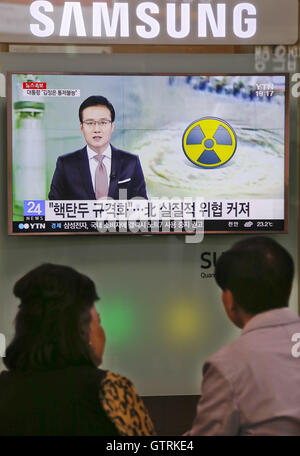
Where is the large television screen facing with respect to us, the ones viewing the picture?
facing the viewer

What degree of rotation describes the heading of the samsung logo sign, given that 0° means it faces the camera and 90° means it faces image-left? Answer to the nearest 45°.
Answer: approximately 0°

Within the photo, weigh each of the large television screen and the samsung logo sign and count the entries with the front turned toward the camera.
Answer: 2

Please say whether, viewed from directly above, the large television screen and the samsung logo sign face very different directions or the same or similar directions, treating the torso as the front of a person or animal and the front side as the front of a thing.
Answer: same or similar directions
